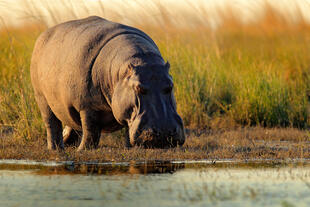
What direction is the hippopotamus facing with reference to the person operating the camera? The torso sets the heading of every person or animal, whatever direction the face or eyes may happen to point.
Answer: facing the viewer and to the right of the viewer
